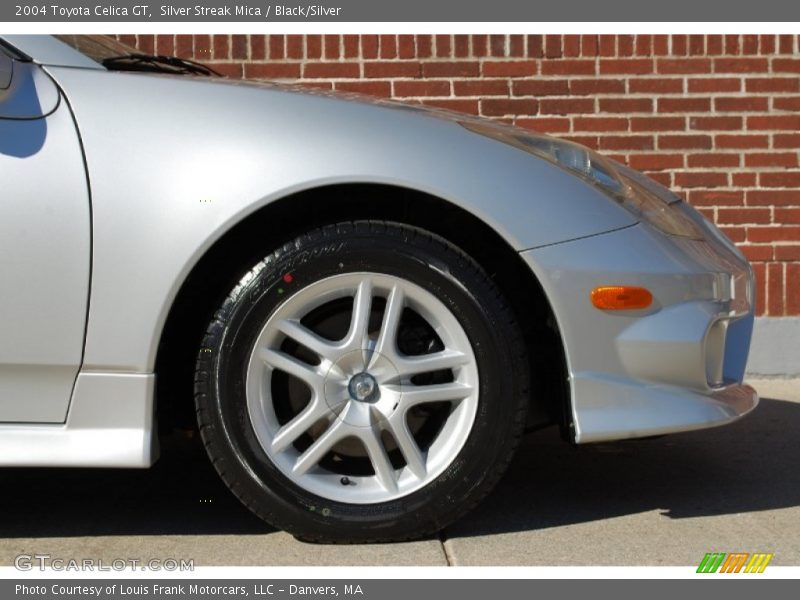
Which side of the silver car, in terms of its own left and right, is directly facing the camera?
right
